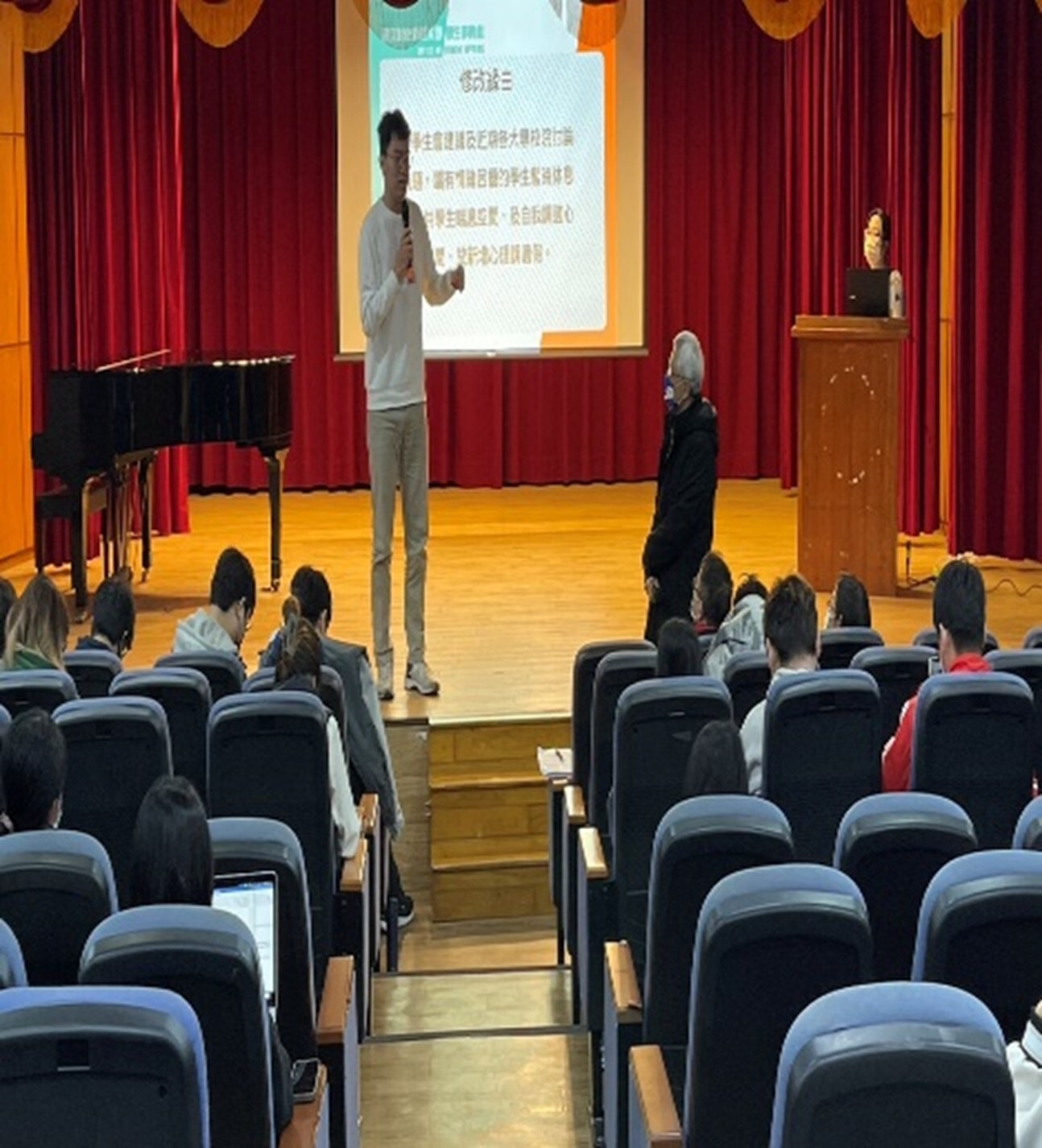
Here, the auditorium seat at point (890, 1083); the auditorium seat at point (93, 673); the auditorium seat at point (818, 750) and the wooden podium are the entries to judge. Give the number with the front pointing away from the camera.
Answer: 3

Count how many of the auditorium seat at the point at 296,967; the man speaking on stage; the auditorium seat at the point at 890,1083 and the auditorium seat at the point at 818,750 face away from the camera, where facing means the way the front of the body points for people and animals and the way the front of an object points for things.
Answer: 3

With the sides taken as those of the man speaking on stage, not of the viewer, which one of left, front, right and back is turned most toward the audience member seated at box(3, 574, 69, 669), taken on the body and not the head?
right

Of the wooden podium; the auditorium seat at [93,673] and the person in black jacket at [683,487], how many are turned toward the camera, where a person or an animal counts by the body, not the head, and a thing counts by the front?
1

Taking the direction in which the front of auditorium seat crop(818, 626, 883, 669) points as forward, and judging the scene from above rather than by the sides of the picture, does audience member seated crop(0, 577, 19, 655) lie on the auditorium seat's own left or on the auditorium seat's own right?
on the auditorium seat's own left

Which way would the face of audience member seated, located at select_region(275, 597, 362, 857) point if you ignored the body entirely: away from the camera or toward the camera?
away from the camera

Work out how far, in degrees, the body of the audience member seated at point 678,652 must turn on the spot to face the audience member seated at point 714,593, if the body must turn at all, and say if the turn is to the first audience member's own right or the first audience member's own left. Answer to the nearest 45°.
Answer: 0° — they already face them

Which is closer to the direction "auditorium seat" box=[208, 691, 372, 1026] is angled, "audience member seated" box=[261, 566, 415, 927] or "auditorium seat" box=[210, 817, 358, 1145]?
the audience member seated

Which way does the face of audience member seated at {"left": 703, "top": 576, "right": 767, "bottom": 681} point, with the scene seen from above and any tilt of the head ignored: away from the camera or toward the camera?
away from the camera

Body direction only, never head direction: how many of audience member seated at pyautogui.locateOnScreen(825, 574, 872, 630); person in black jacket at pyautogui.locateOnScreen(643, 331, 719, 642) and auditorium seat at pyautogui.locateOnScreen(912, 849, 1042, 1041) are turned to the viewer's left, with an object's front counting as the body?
1

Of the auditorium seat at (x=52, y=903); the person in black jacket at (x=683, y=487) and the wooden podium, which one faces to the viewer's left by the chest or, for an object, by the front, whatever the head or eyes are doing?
the person in black jacket

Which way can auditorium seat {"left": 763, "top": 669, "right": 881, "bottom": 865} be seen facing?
away from the camera

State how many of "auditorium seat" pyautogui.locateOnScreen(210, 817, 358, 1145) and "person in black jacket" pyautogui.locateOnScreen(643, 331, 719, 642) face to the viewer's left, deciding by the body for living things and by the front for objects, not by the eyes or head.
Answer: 1

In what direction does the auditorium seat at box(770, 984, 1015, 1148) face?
away from the camera

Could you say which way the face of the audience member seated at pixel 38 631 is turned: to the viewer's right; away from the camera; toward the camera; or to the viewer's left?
away from the camera

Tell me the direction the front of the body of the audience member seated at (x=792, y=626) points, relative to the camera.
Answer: away from the camera

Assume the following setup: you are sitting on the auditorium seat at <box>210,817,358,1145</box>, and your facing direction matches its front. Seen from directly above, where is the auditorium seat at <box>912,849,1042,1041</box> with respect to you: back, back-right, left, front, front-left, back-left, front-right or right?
back-right

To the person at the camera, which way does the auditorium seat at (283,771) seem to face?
facing away from the viewer
